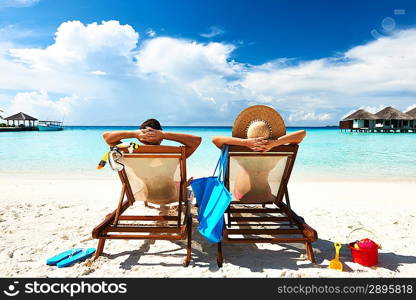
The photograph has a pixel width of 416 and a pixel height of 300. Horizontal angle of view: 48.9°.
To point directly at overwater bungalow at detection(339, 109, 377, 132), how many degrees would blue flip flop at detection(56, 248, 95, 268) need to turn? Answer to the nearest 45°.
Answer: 0° — it already faces it

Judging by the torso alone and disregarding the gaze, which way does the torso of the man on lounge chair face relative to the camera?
away from the camera

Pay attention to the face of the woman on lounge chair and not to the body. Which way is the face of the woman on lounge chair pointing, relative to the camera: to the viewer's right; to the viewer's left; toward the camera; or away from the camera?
away from the camera

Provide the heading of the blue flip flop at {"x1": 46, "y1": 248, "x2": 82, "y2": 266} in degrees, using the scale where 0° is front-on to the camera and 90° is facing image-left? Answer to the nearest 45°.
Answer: approximately 225°

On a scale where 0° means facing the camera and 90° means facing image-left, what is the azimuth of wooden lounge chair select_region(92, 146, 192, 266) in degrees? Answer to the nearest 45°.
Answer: approximately 180°

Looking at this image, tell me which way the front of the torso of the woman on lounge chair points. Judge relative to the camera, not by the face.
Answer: away from the camera
